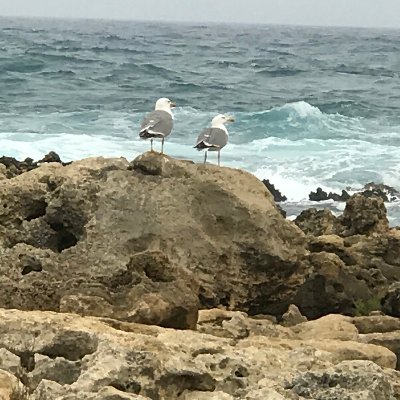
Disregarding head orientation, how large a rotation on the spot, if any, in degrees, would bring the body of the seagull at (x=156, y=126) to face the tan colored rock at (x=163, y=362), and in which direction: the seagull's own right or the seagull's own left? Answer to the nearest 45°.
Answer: approximately 135° to the seagull's own right

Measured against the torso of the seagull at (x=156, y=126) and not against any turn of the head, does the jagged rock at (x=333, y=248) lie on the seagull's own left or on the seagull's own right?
on the seagull's own right

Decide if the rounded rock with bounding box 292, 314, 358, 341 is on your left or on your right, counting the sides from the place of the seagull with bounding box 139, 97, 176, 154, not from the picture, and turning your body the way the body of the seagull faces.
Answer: on your right

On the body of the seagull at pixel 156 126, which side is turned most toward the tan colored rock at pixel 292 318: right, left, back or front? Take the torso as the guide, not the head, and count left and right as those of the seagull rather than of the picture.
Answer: right

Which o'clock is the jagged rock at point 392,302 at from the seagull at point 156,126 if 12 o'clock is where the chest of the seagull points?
The jagged rock is roughly at 3 o'clock from the seagull.

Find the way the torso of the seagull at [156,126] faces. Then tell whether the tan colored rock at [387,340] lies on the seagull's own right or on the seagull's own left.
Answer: on the seagull's own right

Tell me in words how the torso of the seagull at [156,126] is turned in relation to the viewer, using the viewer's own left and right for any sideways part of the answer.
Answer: facing away from the viewer and to the right of the viewer

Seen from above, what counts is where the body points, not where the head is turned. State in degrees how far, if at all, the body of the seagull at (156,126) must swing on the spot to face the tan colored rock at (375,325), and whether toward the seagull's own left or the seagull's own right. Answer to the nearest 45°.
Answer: approximately 90° to the seagull's own right

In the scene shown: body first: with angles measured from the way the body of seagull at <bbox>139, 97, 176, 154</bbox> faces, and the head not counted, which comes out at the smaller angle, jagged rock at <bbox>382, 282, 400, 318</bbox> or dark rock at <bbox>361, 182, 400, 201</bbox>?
the dark rock
